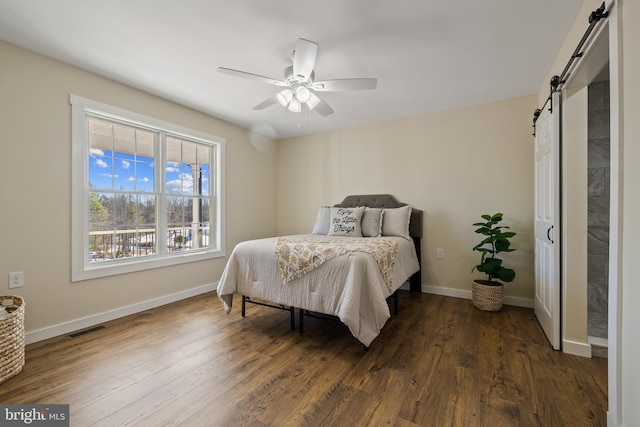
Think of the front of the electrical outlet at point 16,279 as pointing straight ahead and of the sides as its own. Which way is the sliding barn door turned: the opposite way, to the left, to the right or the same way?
the opposite way

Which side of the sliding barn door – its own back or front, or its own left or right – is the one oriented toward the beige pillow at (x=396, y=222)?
front

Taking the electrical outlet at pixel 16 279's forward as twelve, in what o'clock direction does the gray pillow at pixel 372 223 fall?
The gray pillow is roughly at 10 o'clock from the electrical outlet.

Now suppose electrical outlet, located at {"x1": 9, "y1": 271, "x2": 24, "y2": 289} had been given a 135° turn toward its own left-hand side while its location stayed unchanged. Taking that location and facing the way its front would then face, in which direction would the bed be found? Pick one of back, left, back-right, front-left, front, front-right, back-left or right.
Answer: right

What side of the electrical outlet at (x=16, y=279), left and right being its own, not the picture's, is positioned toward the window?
left

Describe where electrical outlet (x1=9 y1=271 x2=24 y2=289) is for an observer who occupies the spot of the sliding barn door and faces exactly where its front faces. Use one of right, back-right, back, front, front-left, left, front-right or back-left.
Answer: front-left

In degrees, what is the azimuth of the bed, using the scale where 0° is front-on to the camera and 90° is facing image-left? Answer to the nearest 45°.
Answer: approximately 45°

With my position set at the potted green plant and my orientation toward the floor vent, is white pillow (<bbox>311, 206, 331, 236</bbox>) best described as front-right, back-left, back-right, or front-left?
front-right

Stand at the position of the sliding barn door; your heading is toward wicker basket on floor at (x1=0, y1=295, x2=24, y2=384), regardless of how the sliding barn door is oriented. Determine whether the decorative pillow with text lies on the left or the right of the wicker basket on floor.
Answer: right

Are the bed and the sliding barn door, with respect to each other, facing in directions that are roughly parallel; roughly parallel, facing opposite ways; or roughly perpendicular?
roughly perpendicular

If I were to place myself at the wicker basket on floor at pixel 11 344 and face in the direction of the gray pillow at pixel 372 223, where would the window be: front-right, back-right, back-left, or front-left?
front-left

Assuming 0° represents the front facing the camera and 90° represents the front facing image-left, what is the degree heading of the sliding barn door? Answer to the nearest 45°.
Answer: approximately 90°
